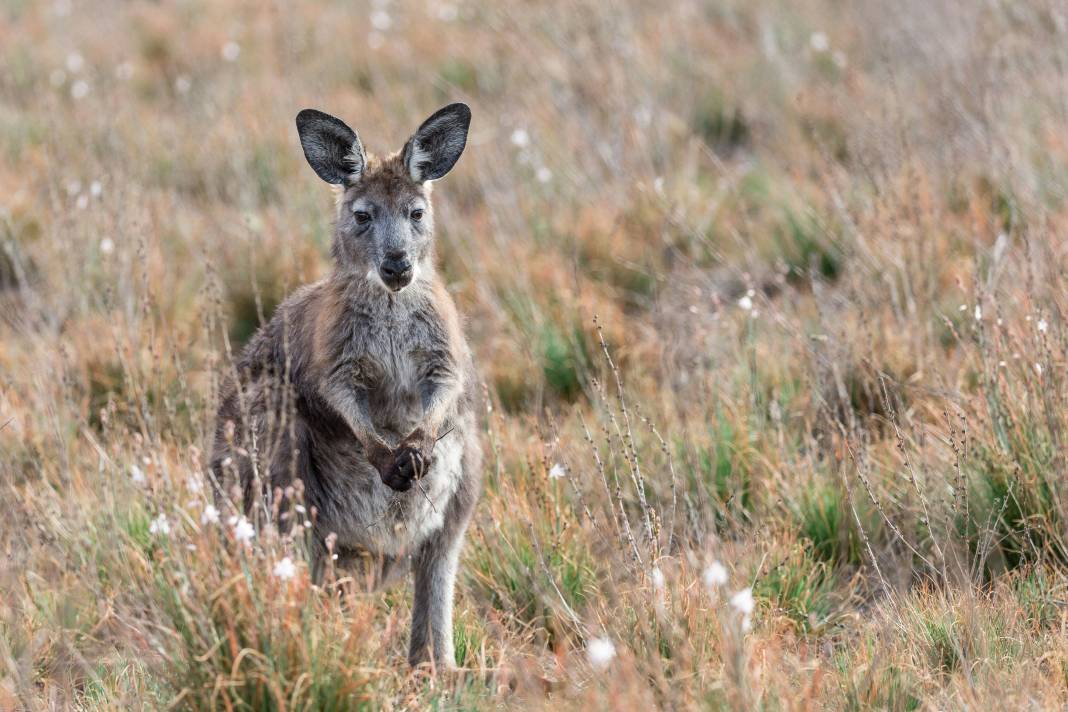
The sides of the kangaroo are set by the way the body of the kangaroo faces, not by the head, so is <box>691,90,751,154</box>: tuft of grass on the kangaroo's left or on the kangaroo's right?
on the kangaroo's left

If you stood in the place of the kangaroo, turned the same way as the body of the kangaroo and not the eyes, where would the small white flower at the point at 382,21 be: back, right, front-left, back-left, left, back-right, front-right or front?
back-left

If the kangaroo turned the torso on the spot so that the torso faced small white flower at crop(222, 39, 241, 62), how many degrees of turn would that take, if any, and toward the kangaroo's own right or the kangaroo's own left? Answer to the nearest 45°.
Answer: approximately 135° to the kangaroo's own left

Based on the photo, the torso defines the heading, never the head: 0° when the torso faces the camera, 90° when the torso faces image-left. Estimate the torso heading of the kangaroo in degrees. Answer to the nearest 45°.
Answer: approximately 315°

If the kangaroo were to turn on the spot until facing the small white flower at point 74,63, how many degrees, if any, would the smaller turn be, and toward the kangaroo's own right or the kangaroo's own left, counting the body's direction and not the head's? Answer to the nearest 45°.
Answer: approximately 135° to the kangaroo's own left

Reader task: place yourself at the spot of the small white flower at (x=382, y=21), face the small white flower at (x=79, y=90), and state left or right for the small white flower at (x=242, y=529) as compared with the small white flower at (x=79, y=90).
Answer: left

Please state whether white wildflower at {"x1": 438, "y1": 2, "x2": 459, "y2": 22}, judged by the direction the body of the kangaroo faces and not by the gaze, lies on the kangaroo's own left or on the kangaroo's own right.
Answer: on the kangaroo's own left

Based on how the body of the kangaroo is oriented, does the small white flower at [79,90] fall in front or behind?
behind

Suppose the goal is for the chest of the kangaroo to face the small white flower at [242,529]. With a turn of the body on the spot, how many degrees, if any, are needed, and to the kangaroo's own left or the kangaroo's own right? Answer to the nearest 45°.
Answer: approximately 45° to the kangaroo's own right

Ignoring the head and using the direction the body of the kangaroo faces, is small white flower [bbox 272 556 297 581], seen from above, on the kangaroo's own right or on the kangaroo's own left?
on the kangaroo's own right
